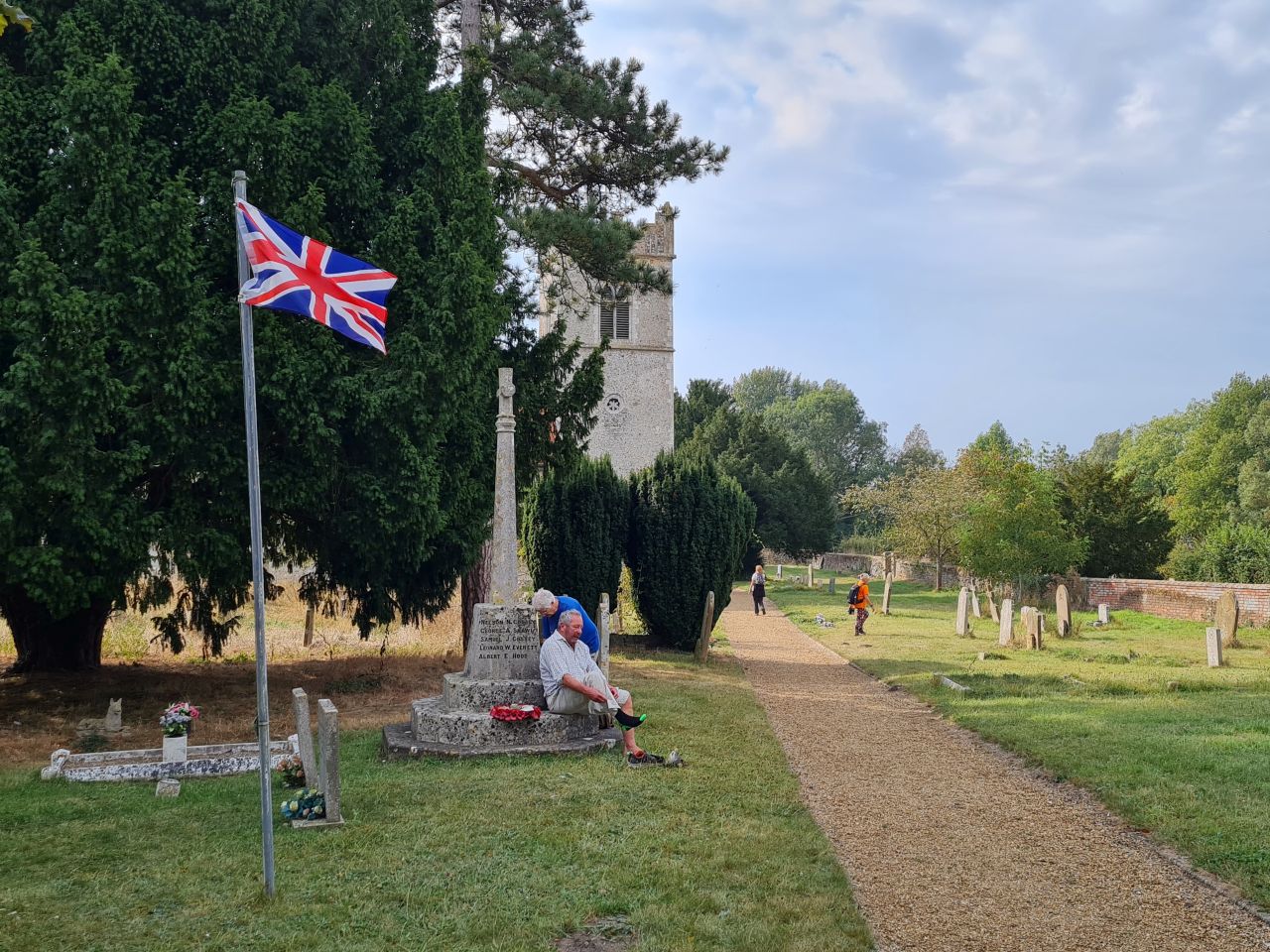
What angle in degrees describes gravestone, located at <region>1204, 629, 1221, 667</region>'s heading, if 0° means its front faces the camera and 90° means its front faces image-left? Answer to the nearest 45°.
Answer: approximately 45°

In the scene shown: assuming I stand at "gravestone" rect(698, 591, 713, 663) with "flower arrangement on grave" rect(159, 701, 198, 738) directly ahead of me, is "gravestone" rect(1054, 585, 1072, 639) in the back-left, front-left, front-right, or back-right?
back-left

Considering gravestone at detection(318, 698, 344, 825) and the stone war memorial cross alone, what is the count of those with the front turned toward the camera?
1

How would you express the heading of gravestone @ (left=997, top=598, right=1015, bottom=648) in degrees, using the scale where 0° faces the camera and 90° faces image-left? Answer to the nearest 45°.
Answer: approximately 45°

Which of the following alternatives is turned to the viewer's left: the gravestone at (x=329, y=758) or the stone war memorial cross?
the gravestone

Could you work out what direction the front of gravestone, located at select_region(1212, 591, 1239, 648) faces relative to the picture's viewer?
facing the viewer and to the left of the viewer
